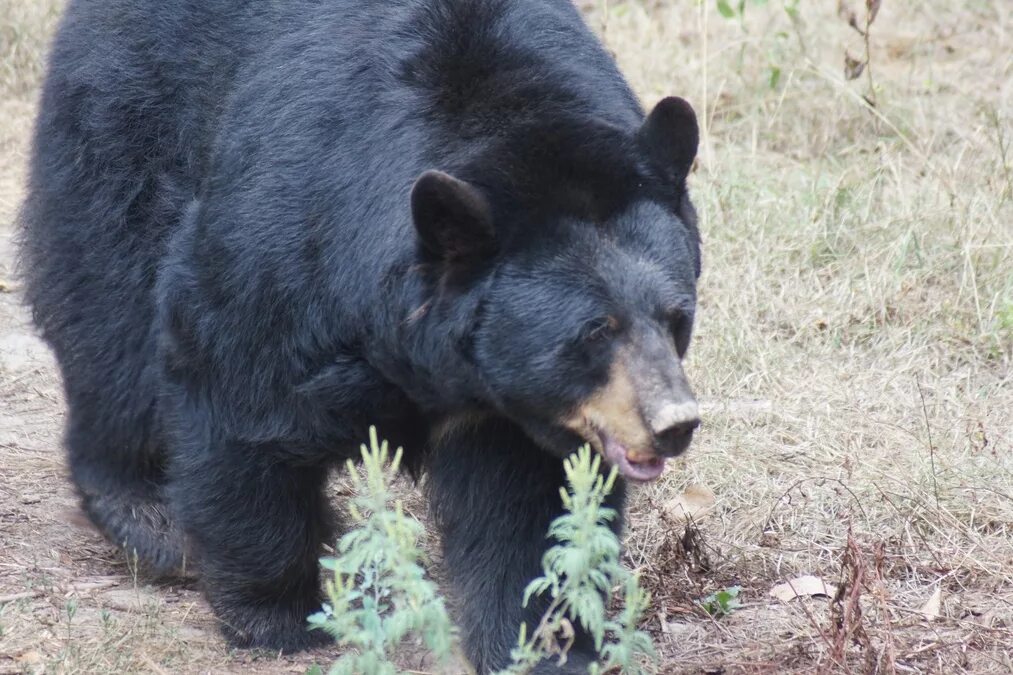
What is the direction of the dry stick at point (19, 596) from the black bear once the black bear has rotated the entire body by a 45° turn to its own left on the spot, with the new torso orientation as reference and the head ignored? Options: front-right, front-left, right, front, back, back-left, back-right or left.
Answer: back

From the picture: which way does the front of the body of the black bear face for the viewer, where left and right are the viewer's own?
facing the viewer and to the right of the viewer

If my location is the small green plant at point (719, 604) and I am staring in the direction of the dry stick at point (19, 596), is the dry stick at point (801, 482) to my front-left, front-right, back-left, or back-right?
back-right

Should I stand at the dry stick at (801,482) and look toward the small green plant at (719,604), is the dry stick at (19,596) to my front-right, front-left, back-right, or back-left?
front-right

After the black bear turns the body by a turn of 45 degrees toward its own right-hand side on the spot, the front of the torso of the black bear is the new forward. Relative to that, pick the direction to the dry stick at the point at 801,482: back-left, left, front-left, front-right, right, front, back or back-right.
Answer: left
